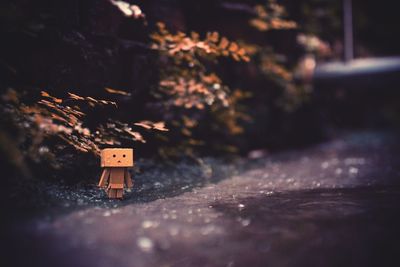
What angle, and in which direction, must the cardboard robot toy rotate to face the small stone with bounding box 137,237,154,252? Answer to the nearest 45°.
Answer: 0° — it already faces it

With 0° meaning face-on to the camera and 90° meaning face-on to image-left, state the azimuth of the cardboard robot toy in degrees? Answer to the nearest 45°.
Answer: approximately 0°
